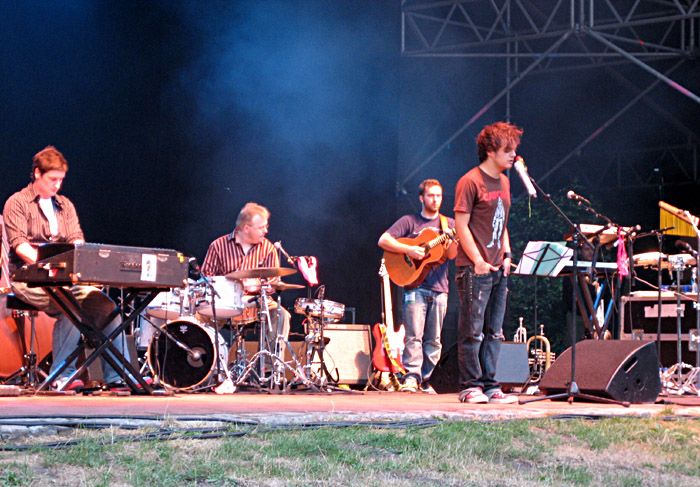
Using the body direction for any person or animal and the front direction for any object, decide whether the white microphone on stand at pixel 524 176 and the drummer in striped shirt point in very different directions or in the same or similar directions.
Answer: very different directions

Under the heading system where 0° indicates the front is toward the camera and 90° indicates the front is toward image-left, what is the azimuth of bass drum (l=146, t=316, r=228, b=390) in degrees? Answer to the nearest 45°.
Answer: approximately 0°

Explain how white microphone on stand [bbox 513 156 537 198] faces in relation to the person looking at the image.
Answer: facing to the left of the viewer

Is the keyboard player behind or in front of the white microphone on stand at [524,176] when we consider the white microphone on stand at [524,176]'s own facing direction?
in front

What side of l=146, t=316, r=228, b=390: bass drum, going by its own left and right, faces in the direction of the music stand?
left

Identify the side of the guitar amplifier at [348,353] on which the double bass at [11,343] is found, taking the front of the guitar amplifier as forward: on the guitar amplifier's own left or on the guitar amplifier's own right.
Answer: on the guitar amplifier's own right

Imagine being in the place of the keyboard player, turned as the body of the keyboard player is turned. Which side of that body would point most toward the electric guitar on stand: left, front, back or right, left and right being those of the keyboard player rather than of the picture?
left

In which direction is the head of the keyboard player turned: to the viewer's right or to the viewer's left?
to the viewer's right
